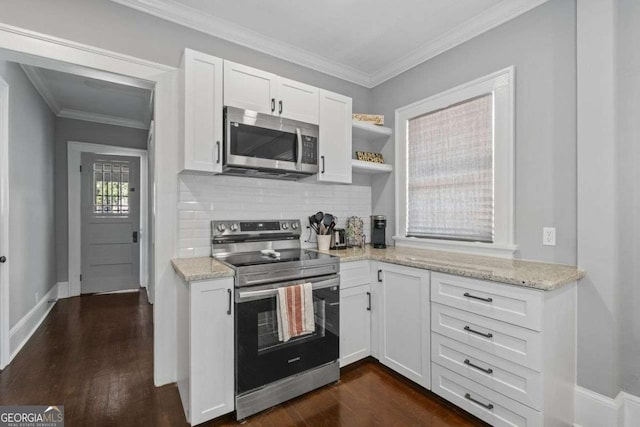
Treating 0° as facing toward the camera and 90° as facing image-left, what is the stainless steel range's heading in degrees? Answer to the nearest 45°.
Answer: approximately 315°

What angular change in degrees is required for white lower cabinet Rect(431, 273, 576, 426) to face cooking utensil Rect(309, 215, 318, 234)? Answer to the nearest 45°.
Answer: approximately 45° to its right

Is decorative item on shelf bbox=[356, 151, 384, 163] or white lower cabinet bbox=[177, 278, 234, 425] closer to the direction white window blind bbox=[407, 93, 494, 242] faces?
the white lower cabinet

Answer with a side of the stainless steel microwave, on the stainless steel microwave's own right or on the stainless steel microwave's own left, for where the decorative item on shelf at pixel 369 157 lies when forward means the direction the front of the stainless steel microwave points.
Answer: on the stainless steel microwave's own left
